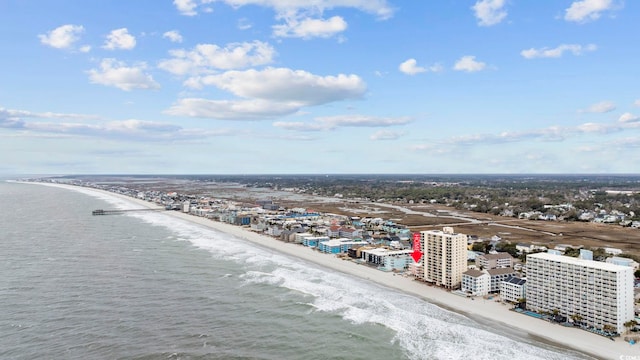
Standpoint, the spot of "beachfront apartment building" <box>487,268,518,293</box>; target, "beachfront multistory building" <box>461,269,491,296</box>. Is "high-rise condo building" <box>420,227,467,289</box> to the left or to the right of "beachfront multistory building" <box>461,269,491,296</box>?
right

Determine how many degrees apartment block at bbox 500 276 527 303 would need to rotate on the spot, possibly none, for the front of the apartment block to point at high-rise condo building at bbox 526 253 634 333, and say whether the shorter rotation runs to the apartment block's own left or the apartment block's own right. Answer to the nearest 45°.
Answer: approximately 90° to the apartment block's own left

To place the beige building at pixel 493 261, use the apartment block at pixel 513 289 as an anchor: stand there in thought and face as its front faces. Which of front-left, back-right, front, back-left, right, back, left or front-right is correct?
back-right

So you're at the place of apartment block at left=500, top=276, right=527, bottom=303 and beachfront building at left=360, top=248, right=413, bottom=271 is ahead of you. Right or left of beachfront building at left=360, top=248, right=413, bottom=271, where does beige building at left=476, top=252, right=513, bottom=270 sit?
right

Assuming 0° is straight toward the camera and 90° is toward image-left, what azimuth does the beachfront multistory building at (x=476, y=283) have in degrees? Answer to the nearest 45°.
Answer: approximately 45°

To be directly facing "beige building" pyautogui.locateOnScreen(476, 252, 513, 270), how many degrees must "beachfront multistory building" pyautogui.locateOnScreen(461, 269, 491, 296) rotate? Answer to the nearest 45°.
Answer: approximately 135° to its right

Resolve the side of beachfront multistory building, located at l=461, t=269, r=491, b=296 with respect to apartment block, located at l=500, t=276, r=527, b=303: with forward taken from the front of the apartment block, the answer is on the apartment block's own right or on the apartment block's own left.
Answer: on the apartment block's own right

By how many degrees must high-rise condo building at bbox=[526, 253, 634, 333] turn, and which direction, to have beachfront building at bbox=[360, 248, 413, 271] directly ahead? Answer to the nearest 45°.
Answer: approximately 90° to its right

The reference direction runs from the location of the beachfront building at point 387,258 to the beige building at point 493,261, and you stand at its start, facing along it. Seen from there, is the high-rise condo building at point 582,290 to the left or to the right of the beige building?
right

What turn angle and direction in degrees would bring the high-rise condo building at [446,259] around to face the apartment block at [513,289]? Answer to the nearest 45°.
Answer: approximately 90° to its left
